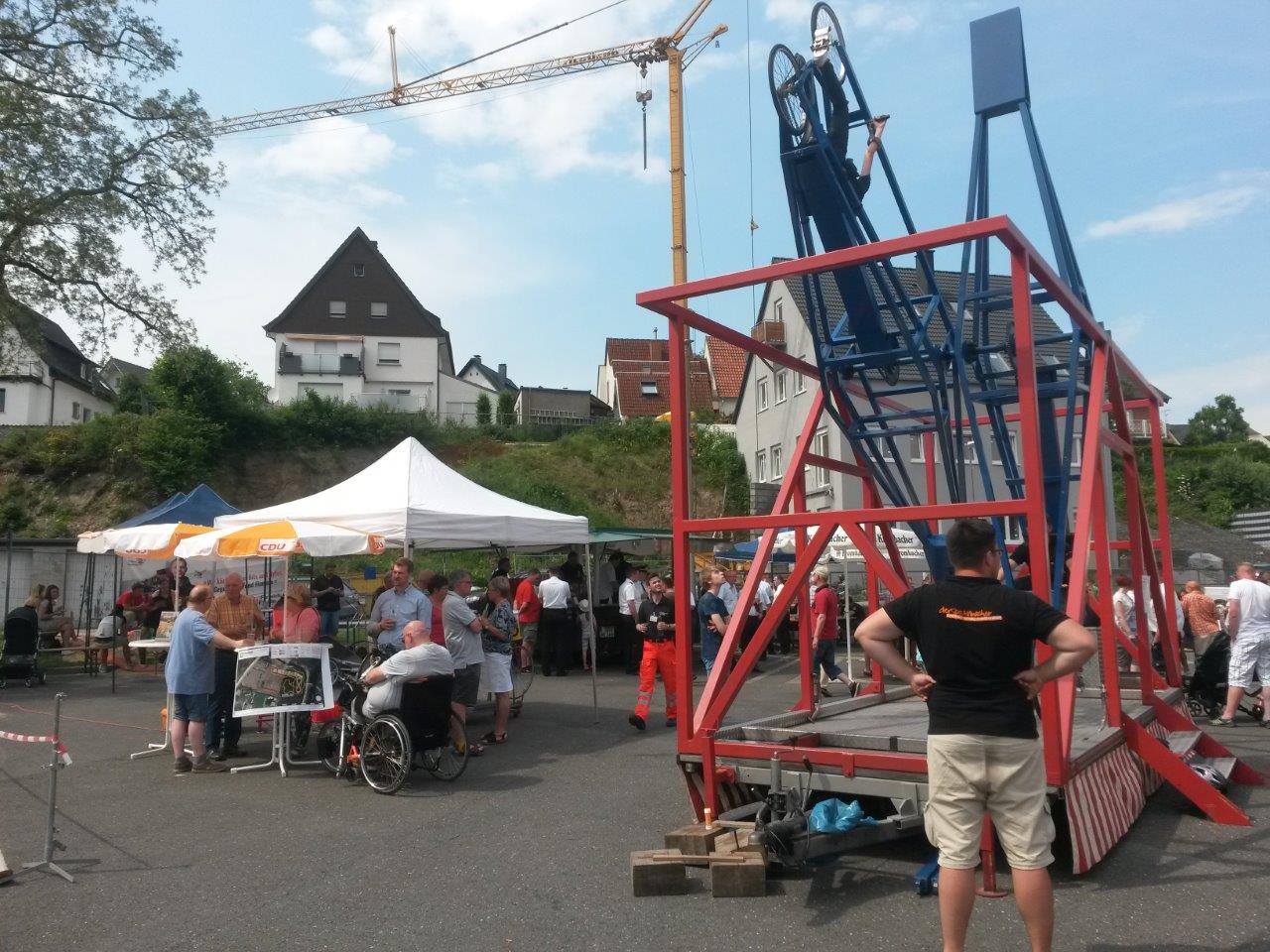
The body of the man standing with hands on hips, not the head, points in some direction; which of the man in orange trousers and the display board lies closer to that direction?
the man in orange trousers

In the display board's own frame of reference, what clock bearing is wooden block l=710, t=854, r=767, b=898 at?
The wooden block is roughly at 11 o'clock from the display board.

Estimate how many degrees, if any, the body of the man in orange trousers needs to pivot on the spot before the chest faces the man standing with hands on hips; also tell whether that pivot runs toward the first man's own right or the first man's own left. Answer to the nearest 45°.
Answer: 0° — they already face them

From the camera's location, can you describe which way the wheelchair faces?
facing away from the viewer and to the left of the viewer

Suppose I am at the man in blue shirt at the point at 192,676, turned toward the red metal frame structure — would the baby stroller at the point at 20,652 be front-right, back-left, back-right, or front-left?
back-left

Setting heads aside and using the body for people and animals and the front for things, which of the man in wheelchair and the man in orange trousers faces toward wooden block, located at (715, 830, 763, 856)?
the man in orange trousers

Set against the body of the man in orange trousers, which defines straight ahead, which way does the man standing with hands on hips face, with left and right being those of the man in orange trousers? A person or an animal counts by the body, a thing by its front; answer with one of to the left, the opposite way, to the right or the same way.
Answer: the opposite way

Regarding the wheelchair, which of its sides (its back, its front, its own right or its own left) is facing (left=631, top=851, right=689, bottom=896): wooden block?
back

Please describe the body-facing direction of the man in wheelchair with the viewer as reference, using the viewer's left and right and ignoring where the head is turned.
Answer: facing away from the viewer and to the left of the viewer

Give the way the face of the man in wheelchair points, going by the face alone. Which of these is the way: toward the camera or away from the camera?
away from the camera

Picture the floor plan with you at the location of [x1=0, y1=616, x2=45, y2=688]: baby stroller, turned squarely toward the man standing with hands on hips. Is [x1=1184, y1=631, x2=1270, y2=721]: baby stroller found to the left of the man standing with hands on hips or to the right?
left

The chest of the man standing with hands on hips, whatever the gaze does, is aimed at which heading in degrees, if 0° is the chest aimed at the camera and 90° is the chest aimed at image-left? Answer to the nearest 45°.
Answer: approximately 180°
